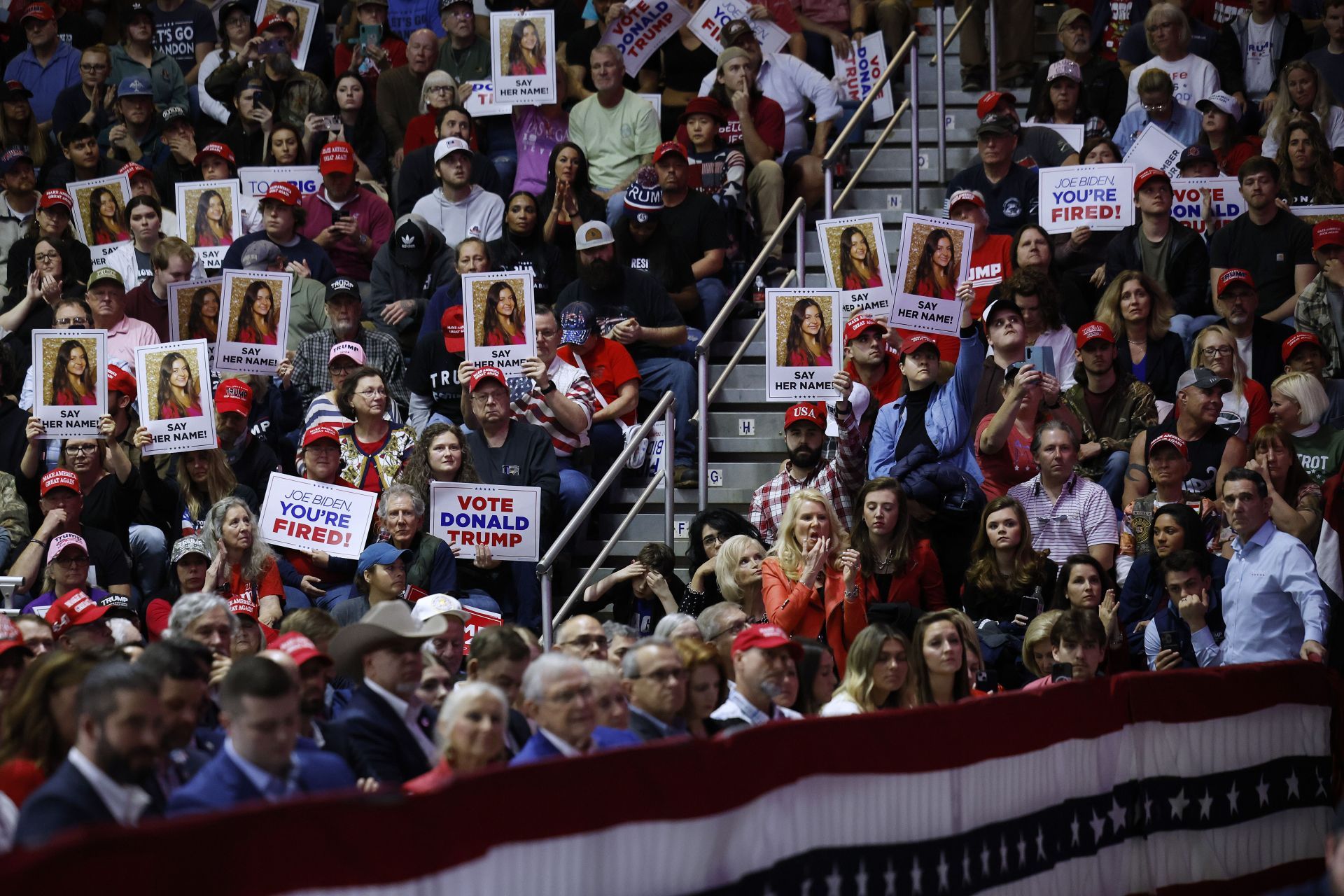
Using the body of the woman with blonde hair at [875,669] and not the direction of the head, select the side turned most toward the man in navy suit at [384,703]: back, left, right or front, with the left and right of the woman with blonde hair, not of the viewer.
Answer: right

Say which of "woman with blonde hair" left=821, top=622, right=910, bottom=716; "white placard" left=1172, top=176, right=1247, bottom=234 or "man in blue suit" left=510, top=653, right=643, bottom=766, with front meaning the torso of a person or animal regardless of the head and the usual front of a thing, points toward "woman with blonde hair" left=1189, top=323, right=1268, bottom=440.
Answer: the white placard

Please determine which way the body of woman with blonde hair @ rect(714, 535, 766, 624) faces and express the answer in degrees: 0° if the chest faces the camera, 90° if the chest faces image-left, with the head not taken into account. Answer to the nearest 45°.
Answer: approximately 315°

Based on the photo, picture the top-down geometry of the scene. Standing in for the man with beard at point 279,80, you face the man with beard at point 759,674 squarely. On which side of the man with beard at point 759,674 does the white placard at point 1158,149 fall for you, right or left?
left

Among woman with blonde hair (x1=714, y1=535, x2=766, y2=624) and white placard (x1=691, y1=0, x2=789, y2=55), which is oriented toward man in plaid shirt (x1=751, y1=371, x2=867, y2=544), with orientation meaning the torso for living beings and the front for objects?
the white placard

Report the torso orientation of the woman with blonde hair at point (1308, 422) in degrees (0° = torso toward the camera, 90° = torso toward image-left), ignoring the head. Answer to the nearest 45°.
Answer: approximately 45°

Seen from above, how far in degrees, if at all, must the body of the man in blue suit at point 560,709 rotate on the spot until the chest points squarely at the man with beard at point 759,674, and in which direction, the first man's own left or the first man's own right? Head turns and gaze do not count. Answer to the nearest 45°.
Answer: approximately 90° to the first man's own left

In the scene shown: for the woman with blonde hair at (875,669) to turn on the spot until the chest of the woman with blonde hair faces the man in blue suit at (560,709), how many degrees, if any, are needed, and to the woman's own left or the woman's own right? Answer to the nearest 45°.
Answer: approximately 90° to the woman's own right

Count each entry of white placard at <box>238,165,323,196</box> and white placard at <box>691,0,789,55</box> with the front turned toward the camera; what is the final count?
2

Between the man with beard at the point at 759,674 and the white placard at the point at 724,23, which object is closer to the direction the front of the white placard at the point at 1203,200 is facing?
the man with beard

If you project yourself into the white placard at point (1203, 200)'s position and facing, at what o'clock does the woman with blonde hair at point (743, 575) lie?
The woman with blonde hair is roughly at 1 o'clock from the white placard.
